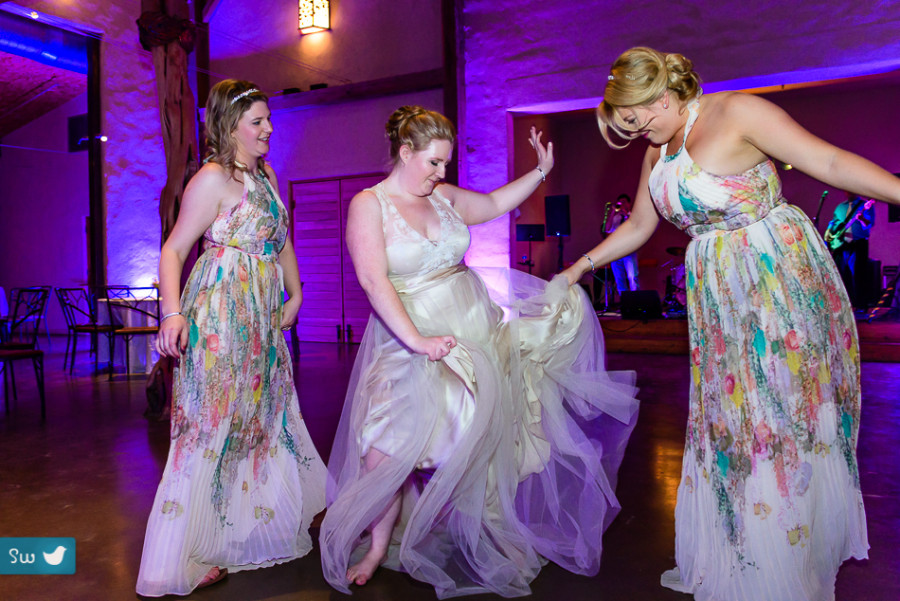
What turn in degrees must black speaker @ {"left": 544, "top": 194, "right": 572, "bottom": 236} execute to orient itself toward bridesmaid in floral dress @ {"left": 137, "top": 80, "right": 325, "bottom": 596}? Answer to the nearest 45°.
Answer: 0° — it already faces them

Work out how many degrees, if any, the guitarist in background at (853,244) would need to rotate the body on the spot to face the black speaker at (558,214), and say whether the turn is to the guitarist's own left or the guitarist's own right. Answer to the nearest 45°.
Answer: approximately 45° to the guitarist's own right

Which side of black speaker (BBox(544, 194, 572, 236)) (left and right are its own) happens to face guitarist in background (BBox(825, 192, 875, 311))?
left

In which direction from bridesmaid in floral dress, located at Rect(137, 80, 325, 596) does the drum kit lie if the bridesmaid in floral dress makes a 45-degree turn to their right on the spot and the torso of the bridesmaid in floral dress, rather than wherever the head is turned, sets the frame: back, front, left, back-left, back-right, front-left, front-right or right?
back-left

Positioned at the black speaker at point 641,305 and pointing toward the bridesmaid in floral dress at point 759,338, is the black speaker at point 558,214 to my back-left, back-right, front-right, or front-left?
back-right

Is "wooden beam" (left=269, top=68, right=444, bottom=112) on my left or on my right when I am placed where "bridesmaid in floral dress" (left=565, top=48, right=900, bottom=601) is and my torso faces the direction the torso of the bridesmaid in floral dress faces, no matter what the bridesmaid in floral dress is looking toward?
on my right

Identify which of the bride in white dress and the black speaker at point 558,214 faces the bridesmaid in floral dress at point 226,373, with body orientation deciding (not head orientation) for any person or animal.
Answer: the black speaker

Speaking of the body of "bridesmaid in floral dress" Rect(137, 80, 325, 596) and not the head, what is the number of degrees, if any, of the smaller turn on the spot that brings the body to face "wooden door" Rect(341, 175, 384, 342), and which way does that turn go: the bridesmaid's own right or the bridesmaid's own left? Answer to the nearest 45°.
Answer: approximately 135° to the bridesmaid's own left

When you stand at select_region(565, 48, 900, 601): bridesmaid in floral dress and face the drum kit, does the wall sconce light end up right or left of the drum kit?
left

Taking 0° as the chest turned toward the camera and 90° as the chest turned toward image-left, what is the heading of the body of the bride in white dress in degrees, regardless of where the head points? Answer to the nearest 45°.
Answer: approximately 315°
